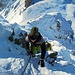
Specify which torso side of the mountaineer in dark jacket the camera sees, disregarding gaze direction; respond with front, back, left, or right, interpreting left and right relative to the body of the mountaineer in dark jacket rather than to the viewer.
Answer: front
